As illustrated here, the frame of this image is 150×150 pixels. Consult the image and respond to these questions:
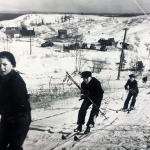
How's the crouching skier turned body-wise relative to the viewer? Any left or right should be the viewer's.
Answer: facing the viewer and to the left of the viewer

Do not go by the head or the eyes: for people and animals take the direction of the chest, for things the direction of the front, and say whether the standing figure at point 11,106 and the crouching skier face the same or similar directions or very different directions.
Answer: same or similar directions

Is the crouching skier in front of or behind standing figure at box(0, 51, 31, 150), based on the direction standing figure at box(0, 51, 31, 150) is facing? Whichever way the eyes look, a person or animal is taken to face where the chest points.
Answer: behind

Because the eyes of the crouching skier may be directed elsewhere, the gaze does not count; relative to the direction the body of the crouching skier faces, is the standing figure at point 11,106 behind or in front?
in front

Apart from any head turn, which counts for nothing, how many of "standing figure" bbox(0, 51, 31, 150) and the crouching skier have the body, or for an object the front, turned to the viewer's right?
0
